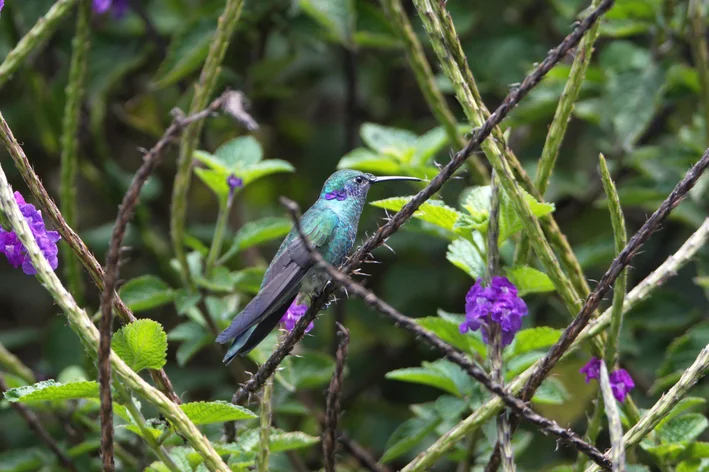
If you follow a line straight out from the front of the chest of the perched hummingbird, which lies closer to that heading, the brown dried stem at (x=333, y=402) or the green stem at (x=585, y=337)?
the green stem

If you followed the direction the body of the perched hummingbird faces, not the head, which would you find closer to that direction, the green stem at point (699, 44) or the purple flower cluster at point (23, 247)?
the green stem

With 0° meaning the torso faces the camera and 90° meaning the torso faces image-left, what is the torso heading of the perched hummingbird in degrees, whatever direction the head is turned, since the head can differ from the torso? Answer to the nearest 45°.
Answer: approximately 270°
